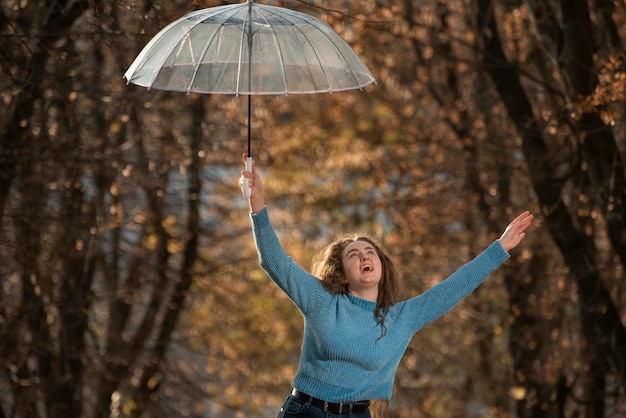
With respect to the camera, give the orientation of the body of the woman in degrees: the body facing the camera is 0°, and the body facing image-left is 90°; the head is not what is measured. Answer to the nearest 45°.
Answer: approximately 0°
